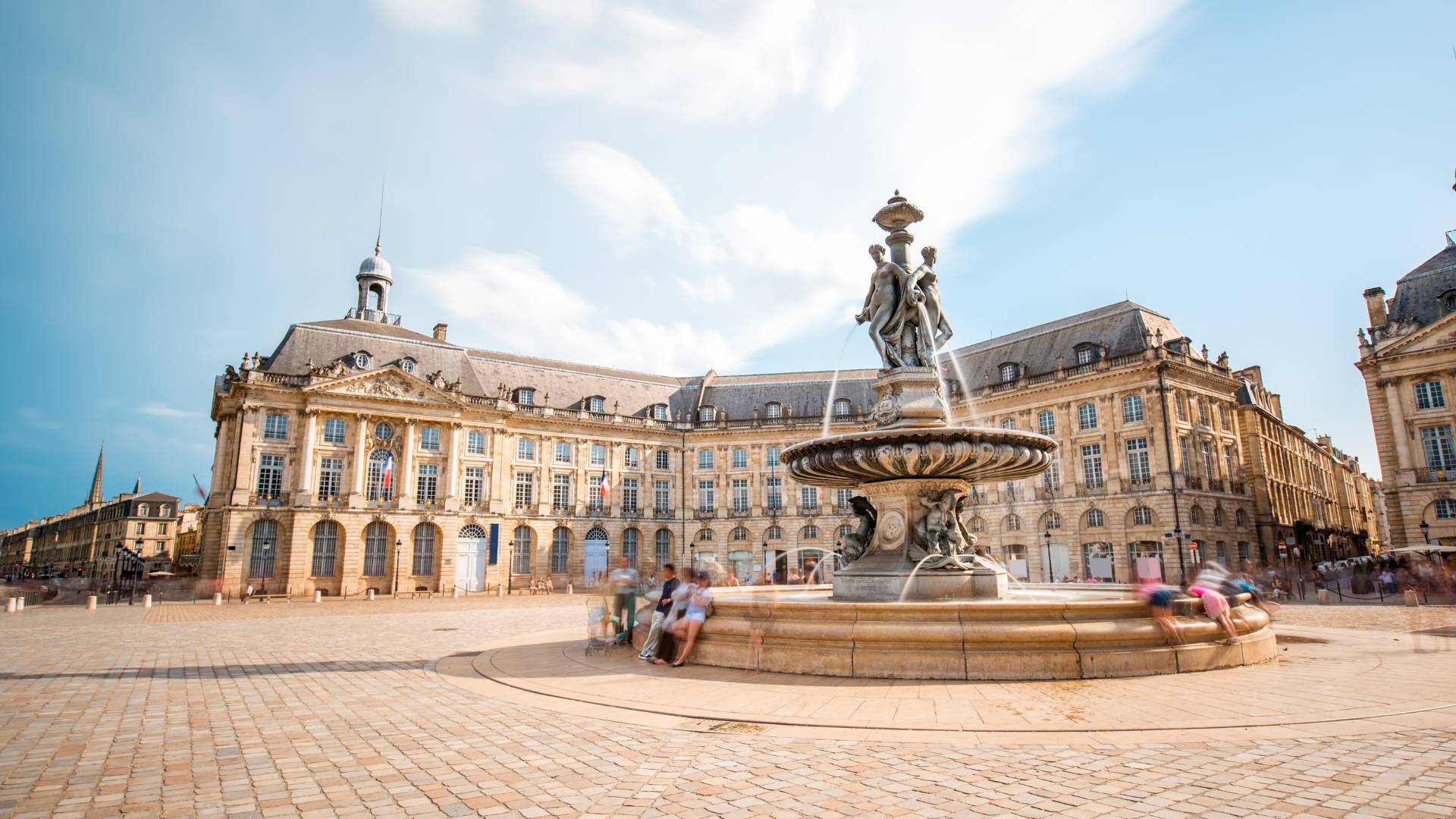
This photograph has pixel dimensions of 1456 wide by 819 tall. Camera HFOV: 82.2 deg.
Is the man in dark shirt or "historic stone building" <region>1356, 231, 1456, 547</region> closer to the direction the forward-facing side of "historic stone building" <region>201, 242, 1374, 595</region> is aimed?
the man in dark shirt

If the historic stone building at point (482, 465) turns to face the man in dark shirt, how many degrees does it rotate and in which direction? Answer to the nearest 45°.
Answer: approximately 45° to its left

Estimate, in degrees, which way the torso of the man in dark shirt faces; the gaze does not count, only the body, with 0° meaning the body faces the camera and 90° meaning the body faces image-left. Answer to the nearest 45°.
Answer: approximately 45°

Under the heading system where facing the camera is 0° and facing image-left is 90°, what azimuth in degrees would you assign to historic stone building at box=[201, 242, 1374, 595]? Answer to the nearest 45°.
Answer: approximately 0°

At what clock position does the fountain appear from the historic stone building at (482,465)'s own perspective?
The fountain is roughly at 11 o'clock from the historic stone building.

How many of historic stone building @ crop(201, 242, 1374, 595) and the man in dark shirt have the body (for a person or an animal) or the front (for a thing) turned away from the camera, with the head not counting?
0

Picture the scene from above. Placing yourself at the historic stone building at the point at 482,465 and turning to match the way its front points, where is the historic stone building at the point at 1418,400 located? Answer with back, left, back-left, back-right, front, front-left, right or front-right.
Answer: left
